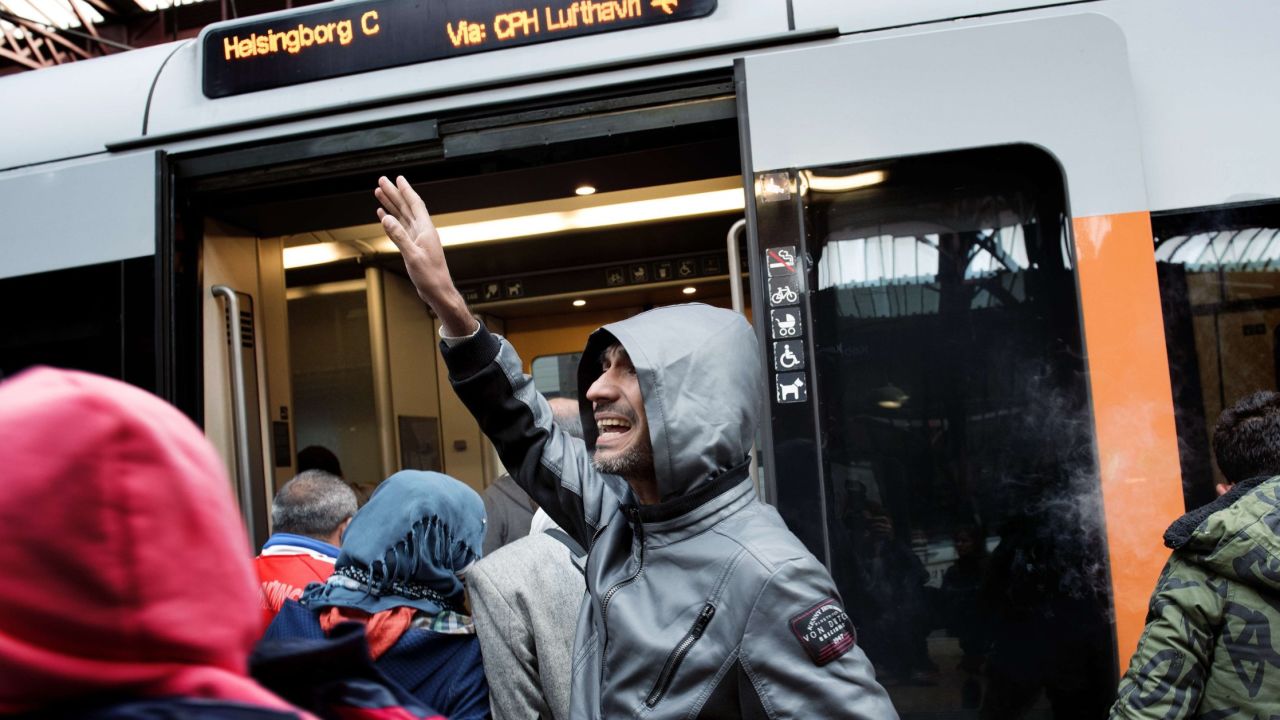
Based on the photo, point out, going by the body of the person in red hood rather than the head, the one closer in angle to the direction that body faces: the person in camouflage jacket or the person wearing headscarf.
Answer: the person wearing headscarf

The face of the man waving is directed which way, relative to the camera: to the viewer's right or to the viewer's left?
to the viewer's left

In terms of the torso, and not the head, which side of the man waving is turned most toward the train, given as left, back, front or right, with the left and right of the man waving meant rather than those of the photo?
back

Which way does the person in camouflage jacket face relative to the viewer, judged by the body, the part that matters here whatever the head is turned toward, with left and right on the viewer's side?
facing away from the viewer and to the left of the viewer

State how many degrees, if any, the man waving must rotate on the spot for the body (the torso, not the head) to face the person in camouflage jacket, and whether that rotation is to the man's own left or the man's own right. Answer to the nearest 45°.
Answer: approximately 135° to the man's own left

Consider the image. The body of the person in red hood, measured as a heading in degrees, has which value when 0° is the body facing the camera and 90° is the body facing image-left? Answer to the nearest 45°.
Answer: approximately 180°

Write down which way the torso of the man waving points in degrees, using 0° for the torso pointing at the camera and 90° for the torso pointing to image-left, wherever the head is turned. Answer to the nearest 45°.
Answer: approximately 45°

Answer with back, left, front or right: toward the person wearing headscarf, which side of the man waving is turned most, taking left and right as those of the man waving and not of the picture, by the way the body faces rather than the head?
right
